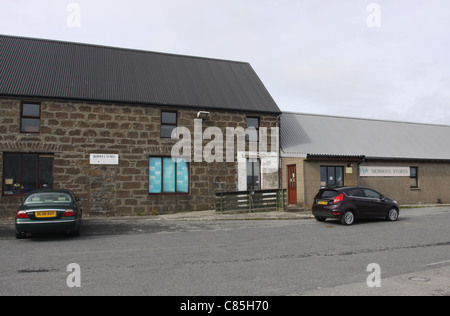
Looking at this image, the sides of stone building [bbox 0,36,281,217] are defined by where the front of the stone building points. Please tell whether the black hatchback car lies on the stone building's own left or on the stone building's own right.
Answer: on the stone building's own left

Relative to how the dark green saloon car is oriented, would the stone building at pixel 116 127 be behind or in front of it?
in front

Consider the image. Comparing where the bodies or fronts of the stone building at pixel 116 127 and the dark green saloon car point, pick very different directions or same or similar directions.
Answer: very different directions

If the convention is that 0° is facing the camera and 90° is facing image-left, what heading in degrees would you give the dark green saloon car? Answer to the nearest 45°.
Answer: approximately 180°

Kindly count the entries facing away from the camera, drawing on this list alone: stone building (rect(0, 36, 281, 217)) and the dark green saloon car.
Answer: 1

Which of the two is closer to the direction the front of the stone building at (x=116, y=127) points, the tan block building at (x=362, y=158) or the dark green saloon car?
the dark green saloon car

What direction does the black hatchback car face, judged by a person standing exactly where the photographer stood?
facing away from the viewer and to the right of the viewer

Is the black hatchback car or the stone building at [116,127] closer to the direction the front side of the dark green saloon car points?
the stone building

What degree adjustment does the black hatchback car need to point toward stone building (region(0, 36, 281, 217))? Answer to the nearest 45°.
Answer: approximately 135° to its left
